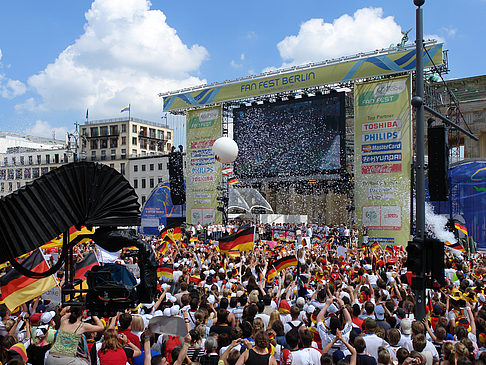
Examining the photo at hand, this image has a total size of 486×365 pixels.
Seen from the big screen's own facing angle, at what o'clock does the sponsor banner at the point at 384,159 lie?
The sponsor banner is roughly at 9 o'clock from the big screen.

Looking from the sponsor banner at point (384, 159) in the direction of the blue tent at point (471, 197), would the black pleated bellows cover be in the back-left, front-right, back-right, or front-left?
back-right

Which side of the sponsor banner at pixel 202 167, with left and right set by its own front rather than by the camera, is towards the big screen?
left

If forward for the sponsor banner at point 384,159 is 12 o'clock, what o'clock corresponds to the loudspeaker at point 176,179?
The loudspeaker is roughly at 2 o'clock from the sponsor banner.
